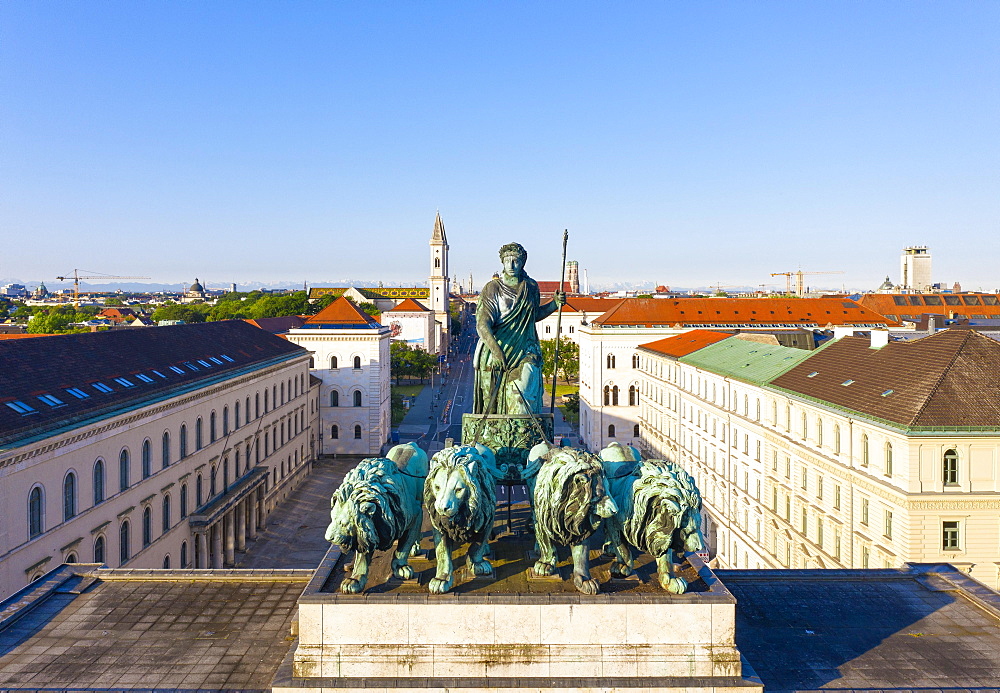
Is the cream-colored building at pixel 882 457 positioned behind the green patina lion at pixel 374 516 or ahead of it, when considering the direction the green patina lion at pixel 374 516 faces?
behind

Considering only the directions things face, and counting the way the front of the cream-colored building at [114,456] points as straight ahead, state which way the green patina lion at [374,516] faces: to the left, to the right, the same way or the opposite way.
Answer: to the right

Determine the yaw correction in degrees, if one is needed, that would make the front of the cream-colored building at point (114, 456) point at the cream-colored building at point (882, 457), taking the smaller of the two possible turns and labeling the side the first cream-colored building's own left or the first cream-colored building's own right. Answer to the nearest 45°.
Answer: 0° — it already faces it

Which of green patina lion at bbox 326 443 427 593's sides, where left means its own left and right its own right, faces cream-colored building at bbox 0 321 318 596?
right

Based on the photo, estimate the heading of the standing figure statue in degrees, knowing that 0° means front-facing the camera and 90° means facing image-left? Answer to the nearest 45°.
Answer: approximately 0°
